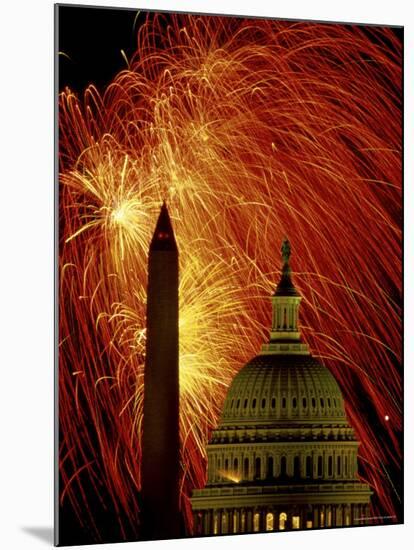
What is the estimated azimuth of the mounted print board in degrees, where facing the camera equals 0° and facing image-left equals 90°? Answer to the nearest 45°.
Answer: approximately 315°
